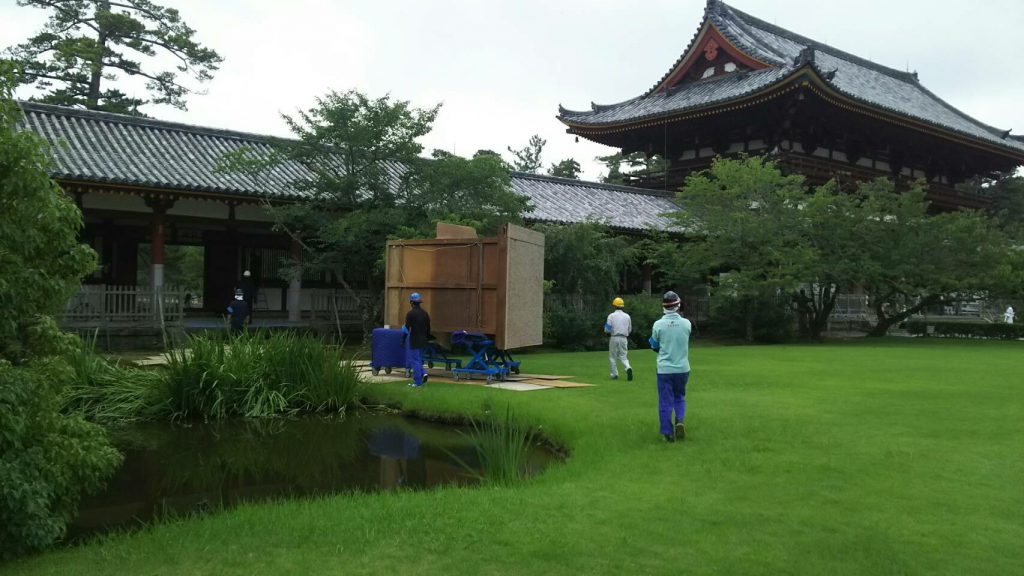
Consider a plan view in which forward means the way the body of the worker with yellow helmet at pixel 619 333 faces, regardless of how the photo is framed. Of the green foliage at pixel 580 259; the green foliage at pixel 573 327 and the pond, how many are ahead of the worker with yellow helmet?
2

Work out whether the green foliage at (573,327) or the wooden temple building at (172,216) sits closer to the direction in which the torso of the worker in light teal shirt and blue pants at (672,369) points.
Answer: the green foliage

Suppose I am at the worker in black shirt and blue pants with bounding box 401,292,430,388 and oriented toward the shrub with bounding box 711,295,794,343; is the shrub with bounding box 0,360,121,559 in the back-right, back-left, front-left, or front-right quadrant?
back-right

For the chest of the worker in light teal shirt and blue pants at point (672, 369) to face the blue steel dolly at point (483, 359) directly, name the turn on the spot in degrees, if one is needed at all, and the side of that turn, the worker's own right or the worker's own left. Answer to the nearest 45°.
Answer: approximately 45° to the worker's own left

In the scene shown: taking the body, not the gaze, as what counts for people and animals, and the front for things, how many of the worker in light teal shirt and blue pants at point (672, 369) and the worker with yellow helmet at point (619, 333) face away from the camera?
2

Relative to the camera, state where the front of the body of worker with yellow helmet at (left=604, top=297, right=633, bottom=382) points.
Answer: away from the camera

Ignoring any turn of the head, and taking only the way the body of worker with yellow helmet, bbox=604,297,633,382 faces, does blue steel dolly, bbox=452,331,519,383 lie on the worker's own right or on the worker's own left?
on the worker's own left

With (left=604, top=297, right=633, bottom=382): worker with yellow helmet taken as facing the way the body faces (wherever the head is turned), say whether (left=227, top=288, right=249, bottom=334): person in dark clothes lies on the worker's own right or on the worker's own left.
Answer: on the worker's own left

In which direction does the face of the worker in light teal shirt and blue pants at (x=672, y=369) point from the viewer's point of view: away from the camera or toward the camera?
away from the camera

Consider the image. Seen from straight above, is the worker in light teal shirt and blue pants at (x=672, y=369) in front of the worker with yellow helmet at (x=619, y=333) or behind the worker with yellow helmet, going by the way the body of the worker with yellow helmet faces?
behind

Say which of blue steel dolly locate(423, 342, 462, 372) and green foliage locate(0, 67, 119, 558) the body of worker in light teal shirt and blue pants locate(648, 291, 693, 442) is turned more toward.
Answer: the blue steel dolly

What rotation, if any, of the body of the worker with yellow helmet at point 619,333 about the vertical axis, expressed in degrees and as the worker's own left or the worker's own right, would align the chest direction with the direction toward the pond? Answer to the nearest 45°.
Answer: approximately 135° to the worker's own left

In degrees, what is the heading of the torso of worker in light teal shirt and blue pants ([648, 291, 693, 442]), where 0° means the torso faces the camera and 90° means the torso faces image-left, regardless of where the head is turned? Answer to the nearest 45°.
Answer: approximately 180°
